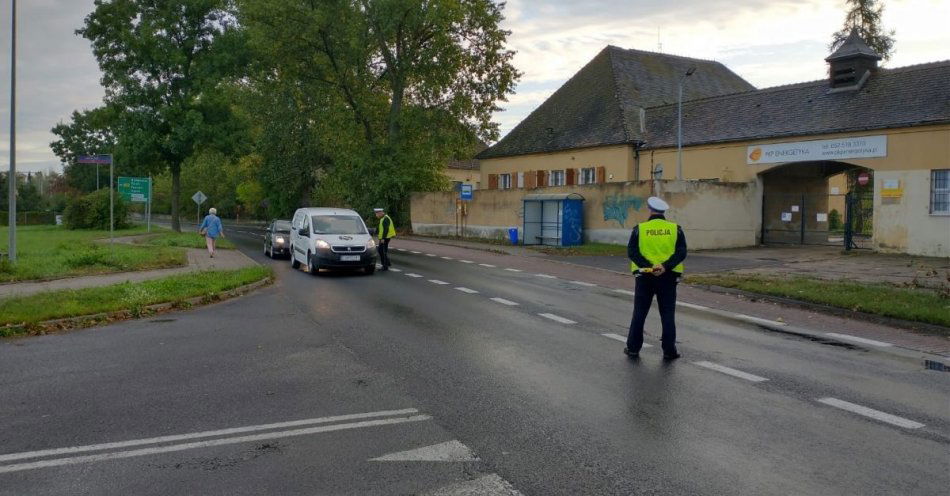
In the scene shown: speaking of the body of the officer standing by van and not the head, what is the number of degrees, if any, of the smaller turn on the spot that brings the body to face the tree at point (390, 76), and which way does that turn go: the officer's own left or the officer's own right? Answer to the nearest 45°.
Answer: approximately 90° to the officer's own right

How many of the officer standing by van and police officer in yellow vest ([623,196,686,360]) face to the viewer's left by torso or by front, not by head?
1

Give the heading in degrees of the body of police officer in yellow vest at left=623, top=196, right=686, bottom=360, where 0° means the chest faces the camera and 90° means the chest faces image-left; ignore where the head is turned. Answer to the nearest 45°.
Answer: approximately 180°

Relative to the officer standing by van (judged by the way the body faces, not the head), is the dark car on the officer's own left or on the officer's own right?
on the officer's own right

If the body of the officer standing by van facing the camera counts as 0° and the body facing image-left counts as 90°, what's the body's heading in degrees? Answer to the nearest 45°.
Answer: approximately 90°

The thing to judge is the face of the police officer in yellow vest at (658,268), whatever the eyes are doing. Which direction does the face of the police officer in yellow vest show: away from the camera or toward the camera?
away from the camera

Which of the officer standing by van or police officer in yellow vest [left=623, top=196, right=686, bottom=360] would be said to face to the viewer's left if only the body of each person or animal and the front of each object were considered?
the officer standing by van

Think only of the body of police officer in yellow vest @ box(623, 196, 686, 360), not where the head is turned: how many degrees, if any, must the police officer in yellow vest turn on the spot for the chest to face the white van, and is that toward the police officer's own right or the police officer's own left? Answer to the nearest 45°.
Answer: approximately 45° to the police officer's own left

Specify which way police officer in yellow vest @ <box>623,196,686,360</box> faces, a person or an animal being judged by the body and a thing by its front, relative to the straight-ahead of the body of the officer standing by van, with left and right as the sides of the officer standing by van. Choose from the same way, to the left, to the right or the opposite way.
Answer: to the right

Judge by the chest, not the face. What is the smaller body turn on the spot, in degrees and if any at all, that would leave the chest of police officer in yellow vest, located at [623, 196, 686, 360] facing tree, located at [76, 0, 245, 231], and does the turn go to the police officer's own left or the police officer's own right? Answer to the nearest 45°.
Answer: approximately 45° to the police officer's own left

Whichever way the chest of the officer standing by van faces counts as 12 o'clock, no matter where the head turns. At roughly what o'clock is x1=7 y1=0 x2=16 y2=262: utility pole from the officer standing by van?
The utility pole is roughly at 12 o'clock from the officer standing by van.
